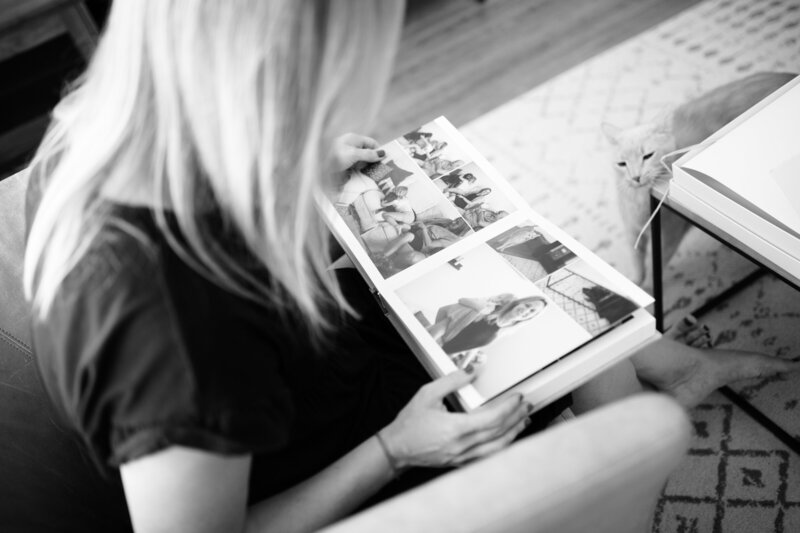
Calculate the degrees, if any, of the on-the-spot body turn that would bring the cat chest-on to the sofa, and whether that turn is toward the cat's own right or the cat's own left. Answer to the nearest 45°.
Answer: approximately 45° to the cat's own left

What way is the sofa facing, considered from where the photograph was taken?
facing away from the viewer and to the right of the viewer

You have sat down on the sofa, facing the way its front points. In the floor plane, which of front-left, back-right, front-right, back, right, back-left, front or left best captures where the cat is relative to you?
front

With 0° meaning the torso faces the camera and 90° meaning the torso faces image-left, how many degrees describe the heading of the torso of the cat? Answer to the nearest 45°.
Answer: approximately 45°

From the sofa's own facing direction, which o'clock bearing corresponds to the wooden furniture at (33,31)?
The wooden furniture is roughly at 10 o'clock from the sofa.

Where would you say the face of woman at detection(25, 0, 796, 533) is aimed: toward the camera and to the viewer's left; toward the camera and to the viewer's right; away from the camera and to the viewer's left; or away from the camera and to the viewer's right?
away from the camera and to the viewer's right
